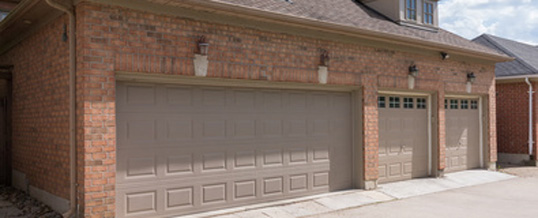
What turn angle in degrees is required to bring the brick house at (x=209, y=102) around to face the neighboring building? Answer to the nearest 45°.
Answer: approximately 90° to its left

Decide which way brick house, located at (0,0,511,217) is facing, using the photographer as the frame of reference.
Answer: facing the viewer and to the right of the viewer
